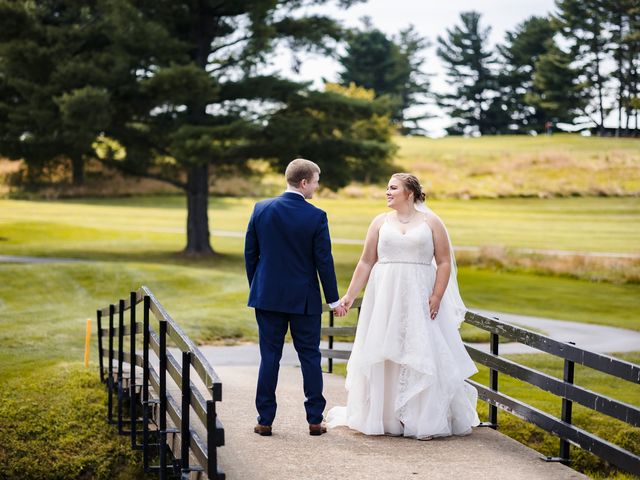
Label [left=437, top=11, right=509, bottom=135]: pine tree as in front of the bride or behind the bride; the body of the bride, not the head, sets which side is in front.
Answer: behind

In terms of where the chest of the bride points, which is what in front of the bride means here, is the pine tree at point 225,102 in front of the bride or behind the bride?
behind

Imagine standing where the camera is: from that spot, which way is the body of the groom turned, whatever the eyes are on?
away from the camera

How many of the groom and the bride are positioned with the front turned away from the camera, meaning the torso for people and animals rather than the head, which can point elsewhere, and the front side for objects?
1

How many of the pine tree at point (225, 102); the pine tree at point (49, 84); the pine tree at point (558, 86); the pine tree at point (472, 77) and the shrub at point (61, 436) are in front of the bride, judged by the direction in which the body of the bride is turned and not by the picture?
0

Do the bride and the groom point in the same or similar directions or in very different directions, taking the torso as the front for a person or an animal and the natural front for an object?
very different directions

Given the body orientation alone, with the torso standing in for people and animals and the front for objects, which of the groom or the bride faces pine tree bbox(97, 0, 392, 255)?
the groom

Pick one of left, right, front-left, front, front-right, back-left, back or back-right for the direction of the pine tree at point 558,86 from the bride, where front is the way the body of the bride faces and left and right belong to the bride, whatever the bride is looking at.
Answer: back

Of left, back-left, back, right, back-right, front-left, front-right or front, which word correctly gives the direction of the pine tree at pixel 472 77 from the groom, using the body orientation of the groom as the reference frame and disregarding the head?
front

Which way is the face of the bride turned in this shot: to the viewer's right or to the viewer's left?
to the viewer's left

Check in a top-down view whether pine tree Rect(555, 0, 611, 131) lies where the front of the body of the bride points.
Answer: no

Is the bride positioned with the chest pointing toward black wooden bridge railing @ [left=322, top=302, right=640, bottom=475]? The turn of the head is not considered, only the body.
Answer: no

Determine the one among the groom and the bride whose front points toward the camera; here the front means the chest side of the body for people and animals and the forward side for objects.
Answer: the bride

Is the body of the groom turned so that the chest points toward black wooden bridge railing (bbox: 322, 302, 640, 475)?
no

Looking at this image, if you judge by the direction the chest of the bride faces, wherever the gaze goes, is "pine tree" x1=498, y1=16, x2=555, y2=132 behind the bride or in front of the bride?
behind

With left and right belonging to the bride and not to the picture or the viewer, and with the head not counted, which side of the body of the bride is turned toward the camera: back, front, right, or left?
front

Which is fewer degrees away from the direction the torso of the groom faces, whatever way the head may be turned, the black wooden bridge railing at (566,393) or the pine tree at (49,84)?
the pine tree

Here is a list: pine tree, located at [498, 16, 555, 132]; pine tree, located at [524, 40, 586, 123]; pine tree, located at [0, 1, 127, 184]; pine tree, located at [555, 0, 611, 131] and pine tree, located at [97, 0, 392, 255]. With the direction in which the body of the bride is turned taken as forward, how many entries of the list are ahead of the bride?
0
